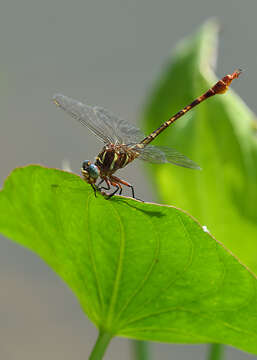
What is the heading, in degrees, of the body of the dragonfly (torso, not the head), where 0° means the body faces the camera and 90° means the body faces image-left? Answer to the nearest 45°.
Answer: approximately 45°
